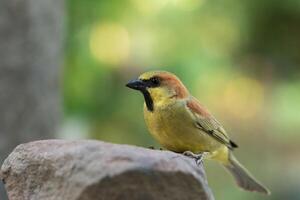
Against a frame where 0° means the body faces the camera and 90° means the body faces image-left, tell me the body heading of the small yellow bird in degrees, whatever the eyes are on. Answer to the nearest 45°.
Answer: approximately 90°
